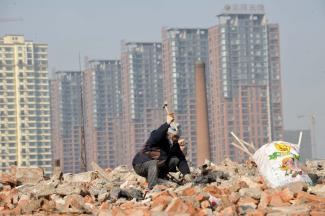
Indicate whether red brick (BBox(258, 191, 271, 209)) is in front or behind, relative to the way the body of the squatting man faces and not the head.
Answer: in front

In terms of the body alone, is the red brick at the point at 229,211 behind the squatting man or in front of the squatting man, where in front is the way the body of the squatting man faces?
in front

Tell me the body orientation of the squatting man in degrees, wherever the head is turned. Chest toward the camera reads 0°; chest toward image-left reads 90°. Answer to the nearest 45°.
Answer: approximately 315°

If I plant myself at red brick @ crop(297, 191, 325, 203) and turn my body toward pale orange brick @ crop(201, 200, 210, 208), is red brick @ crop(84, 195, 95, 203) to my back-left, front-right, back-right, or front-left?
front-right

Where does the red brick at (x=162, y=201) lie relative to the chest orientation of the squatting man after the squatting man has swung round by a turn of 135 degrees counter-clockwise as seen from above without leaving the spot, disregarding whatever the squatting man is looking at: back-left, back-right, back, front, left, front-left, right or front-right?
back

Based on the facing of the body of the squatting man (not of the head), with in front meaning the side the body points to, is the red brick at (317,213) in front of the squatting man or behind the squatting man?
in front

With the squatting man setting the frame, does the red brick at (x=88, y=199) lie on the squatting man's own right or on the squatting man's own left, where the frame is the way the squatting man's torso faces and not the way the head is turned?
on the squatting man's own right

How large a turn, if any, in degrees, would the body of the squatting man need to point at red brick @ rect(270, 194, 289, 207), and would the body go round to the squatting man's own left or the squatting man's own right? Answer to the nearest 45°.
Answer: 0° — they already face it

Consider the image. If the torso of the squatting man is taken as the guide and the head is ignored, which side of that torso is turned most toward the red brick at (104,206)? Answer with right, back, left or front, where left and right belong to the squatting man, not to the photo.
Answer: right
